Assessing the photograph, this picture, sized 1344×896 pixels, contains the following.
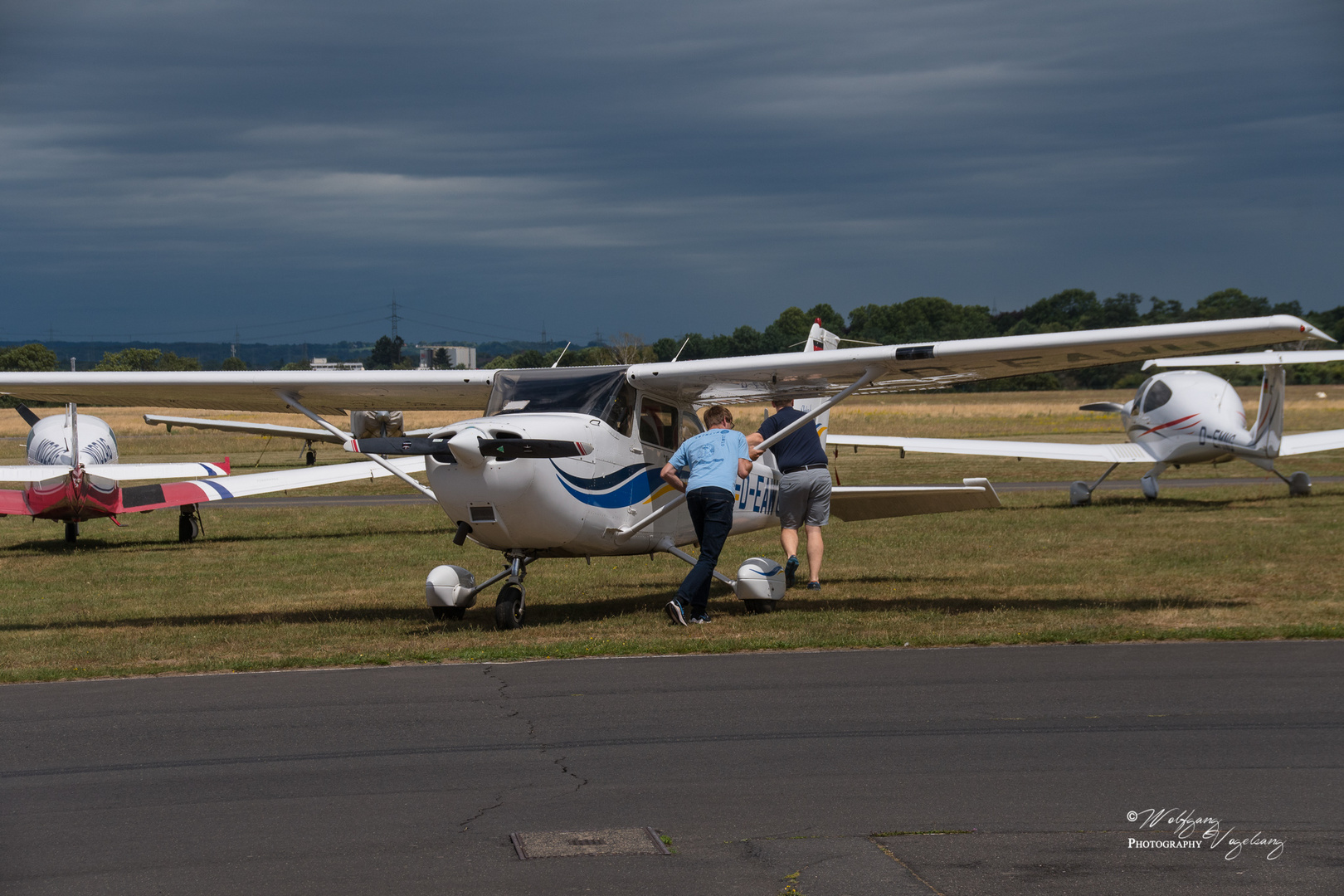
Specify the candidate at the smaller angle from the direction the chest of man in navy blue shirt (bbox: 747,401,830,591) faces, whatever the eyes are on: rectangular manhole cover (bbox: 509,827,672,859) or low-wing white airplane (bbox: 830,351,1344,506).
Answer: the low-wing white airplane

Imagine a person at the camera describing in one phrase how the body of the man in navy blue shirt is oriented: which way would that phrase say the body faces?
away from the camera

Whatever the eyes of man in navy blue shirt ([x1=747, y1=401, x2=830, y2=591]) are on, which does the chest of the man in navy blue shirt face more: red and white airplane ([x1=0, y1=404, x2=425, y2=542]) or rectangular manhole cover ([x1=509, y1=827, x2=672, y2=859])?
the red and white airplane

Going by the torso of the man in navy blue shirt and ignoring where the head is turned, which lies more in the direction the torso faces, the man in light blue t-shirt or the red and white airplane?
the red and white airplane

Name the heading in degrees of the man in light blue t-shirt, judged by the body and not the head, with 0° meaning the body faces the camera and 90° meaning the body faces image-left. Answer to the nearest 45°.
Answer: approximately 225°

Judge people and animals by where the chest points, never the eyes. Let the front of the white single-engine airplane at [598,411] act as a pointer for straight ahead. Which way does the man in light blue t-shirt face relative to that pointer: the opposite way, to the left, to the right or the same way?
the opposite way
